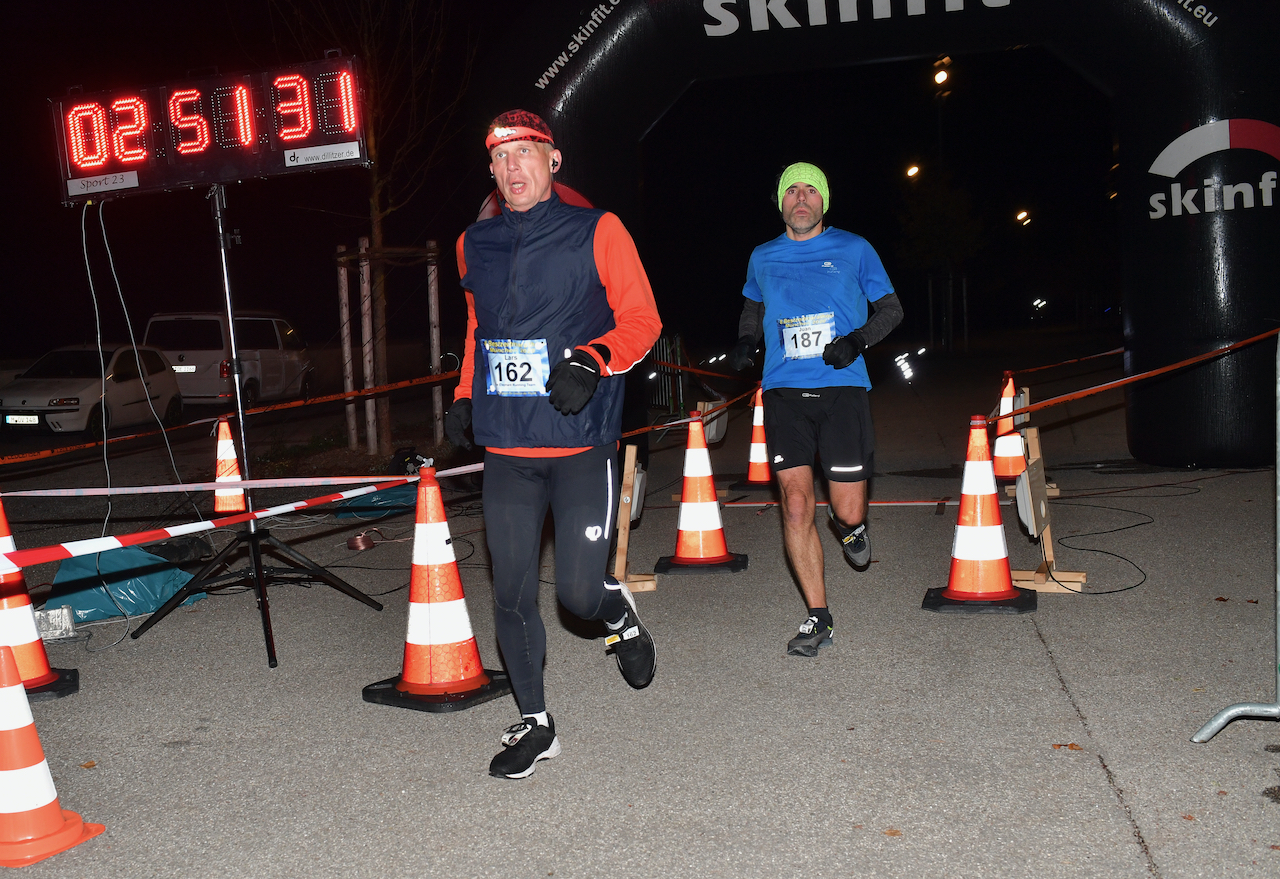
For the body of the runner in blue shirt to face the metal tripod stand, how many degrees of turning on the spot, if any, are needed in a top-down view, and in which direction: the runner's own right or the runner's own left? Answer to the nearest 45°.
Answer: approximately 90° to the runner's own right

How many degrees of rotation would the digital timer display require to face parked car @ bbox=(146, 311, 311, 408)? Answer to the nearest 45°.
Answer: approximately 180°

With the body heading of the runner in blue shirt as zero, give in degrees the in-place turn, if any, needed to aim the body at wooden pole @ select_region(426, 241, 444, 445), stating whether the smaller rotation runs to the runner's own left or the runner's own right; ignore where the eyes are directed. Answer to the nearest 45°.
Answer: approximately 135° to the runner's own right

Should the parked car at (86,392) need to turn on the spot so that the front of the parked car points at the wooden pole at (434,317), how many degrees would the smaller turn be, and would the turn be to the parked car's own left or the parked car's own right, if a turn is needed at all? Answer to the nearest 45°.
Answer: approximately 90° to the parked car's own left

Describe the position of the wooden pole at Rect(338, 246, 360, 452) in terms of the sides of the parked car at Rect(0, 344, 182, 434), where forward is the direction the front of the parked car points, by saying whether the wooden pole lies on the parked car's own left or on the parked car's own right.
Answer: on the parked car's own left

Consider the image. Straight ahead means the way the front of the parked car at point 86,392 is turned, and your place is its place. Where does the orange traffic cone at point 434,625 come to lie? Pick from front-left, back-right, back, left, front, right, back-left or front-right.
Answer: front-left

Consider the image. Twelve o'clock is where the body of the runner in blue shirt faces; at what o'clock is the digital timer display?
The digital timer display is roughly at 3 o'clock from the runner in blue shirt.

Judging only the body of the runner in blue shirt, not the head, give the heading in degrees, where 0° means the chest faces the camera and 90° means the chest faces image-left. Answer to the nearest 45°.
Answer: approximately 0°

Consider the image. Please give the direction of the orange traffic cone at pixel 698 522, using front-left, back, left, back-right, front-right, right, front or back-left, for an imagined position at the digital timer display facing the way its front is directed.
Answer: left
